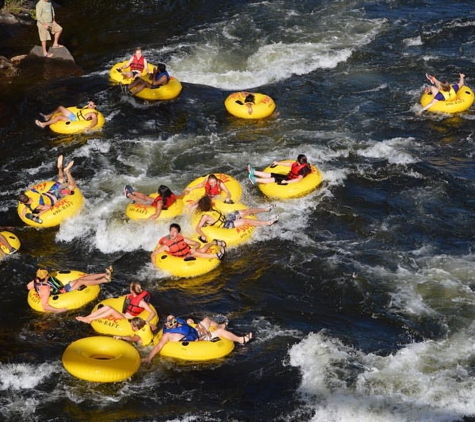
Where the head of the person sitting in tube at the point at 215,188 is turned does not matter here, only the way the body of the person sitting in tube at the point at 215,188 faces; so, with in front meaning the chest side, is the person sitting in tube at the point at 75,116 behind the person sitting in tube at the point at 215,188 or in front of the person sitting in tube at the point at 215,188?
behind

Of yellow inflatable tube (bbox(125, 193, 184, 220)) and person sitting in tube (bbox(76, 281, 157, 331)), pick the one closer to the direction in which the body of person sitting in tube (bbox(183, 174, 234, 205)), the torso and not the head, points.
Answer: the person sitting in tube

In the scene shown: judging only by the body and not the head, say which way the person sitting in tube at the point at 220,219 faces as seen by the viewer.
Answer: to the viewer's right

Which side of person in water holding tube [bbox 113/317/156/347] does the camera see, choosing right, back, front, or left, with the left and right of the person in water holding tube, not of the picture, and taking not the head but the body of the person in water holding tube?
left

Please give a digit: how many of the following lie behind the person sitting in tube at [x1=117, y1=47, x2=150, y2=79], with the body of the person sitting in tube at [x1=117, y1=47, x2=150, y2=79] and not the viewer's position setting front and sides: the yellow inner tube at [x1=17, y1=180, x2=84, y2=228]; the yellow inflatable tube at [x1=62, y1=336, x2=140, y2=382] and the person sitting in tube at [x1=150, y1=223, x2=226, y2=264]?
0

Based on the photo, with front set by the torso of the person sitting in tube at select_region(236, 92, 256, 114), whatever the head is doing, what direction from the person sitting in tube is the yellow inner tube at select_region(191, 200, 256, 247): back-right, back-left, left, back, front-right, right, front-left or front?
front

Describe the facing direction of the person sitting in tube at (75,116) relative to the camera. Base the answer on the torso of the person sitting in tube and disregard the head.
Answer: to the viewer's left

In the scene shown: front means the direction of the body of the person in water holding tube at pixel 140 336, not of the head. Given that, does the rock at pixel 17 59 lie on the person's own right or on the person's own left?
on the person's own right

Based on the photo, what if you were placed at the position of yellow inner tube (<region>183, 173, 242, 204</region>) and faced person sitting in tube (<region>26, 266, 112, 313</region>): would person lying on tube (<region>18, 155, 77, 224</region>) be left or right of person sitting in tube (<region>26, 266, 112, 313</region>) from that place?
right

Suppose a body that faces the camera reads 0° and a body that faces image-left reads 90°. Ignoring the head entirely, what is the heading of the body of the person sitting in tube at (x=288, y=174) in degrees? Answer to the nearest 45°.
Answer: approximately 90°

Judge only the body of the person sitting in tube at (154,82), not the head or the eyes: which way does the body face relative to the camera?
to the viewer's left

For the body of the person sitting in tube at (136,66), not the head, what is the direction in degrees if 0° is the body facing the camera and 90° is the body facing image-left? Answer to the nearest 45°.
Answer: approximately 45°

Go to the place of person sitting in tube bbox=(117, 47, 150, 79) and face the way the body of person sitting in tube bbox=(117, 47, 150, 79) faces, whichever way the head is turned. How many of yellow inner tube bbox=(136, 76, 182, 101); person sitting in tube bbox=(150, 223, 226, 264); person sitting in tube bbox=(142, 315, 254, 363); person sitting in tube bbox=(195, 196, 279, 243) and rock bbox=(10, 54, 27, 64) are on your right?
1

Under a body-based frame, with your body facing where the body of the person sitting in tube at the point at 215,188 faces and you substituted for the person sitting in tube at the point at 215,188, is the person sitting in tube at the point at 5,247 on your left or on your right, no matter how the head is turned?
on your right

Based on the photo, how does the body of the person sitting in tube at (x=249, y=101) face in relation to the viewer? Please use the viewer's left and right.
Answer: facing the viewer

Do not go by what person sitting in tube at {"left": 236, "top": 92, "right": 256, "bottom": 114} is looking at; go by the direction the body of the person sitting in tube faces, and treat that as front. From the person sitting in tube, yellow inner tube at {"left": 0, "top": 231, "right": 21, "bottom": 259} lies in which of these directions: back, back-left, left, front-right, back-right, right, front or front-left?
front-right

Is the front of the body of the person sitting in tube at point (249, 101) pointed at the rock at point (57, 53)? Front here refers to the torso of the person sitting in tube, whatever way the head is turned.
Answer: no

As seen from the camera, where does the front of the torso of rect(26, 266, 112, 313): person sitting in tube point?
to the viewer's right
